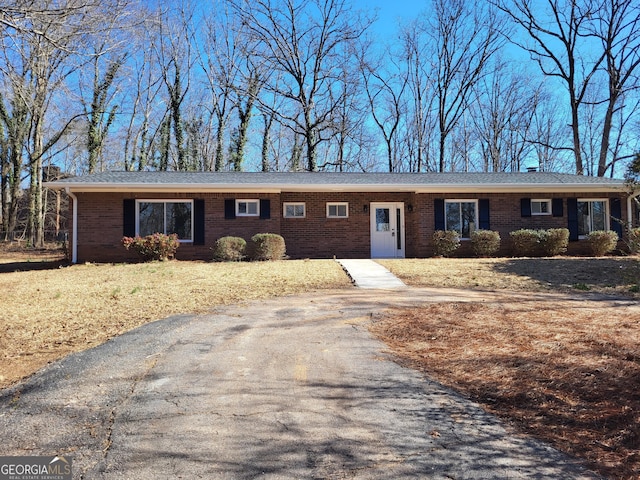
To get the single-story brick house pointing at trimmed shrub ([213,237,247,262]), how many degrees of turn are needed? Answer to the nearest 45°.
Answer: approximately 45° to its right

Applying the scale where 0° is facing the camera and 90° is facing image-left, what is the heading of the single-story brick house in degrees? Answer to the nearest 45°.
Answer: approximately 0°

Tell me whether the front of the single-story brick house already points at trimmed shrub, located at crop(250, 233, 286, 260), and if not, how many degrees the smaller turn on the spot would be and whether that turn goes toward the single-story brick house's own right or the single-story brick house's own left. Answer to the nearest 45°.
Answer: approximately 45° to the single-story brick house's own right
